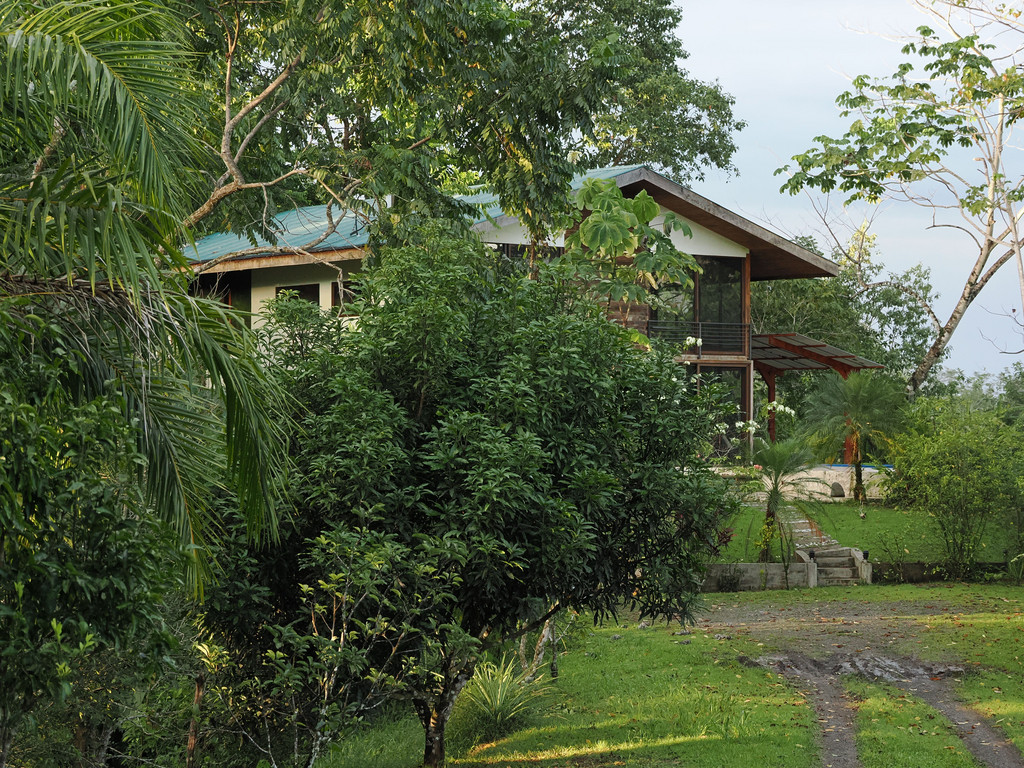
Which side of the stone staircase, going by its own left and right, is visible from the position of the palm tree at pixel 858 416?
back

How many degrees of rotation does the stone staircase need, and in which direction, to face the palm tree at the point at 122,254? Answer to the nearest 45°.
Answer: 0° — it already faces it

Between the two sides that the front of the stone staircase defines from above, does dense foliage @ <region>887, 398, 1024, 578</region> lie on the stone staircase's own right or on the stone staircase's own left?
on the stone staircase's own left

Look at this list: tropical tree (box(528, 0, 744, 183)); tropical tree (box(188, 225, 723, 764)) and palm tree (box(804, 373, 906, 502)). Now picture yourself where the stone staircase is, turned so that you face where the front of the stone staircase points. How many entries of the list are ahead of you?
1

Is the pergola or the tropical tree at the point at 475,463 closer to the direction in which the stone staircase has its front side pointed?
the tropical tree

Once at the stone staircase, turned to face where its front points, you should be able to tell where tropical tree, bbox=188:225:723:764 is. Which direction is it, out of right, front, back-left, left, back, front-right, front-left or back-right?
front

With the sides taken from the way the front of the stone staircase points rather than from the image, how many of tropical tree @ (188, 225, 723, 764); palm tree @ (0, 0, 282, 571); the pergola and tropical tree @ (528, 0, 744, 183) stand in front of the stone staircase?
2

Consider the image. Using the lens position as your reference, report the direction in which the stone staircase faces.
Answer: facing the viewer

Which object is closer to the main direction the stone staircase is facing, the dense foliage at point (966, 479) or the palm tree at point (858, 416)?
the dense foliage

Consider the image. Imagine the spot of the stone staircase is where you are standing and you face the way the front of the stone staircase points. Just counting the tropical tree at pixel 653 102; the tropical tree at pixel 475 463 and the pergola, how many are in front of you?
1
